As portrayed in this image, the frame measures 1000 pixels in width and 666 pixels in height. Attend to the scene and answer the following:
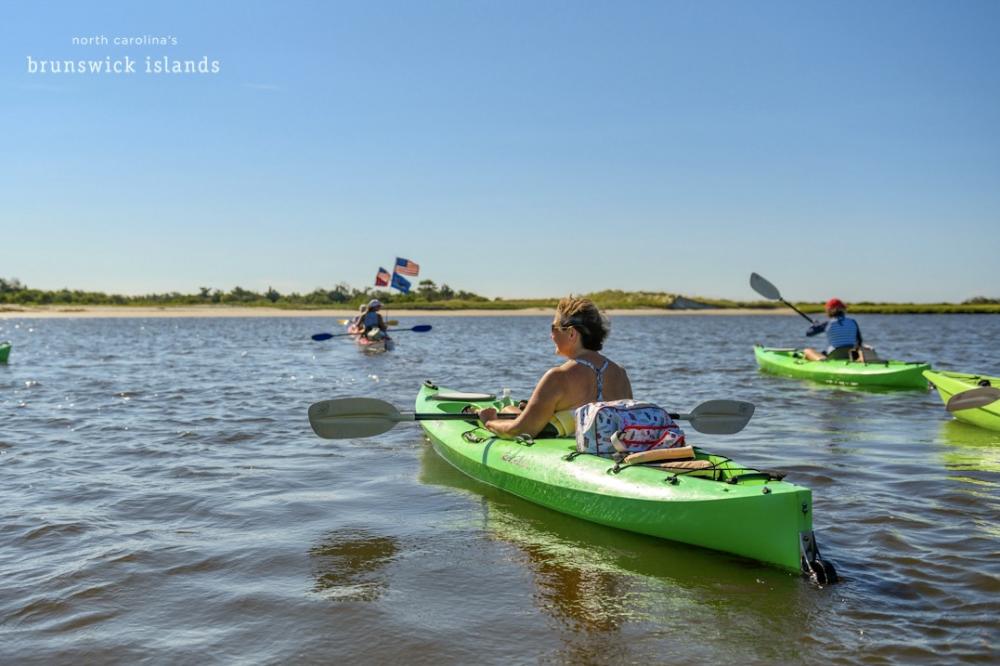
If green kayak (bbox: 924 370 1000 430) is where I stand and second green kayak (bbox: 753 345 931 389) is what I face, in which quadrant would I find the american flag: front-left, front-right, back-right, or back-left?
front-left

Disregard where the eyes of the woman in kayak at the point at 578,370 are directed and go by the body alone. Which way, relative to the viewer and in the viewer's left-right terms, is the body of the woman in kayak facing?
facing away from the viewer and to the left of the viewer

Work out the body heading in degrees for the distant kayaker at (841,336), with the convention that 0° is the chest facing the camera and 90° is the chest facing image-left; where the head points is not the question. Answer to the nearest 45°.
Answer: approximately 135°

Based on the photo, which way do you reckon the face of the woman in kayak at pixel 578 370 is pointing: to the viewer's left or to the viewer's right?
to the viewer's left

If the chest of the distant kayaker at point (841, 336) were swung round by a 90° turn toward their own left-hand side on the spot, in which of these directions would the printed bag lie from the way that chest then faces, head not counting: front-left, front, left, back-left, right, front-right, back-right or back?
front-left

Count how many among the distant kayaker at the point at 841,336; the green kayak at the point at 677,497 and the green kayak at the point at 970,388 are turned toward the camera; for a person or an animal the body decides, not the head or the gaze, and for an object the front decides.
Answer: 0

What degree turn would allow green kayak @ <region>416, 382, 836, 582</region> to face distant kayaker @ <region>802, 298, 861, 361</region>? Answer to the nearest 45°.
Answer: approximately 45° to its right

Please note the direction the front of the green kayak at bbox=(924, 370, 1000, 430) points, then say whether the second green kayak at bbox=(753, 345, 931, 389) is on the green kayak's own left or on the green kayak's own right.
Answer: on the green kayak's own right

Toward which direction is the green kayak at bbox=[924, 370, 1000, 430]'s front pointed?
to the viewer's left

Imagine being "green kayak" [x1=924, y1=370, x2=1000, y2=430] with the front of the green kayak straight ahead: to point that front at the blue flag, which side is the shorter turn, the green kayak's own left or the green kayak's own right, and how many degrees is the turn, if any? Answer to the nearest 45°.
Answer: approximately 45° to the green kayak's own right

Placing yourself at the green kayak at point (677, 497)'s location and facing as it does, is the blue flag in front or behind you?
in front

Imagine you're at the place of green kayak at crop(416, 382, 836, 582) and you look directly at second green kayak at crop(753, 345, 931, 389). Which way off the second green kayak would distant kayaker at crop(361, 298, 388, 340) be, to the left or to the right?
left

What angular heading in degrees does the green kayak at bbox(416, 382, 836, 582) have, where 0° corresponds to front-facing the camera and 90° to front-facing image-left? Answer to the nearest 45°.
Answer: approximately 135°
